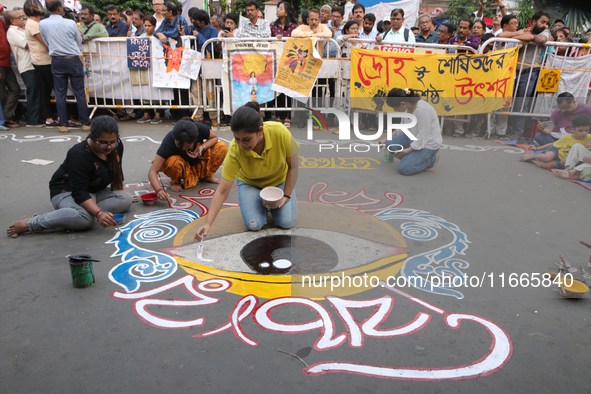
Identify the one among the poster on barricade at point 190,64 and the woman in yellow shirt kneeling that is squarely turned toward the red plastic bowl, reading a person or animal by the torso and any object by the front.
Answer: the poster on barricade

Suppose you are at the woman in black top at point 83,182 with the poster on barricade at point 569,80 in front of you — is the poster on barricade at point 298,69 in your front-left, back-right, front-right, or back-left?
front-left

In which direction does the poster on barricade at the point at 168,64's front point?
toward the camera

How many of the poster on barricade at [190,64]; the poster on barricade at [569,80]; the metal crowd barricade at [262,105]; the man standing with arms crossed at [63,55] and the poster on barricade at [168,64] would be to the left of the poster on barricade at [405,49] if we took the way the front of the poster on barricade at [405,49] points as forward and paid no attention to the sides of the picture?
1

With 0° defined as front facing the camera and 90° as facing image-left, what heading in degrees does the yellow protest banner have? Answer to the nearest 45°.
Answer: approximately 0°

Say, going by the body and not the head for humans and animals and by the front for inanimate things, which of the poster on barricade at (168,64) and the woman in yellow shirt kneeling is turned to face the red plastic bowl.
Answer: the poster on barricade

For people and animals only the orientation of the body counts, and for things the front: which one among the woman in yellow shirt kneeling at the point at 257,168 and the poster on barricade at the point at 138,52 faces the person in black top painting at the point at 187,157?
the poster on barricade

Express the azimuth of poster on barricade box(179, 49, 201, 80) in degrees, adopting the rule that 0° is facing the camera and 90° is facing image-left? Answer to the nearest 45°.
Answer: approximately 0°

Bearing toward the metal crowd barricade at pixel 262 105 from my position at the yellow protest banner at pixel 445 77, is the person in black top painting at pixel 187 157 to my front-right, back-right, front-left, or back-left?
front-left

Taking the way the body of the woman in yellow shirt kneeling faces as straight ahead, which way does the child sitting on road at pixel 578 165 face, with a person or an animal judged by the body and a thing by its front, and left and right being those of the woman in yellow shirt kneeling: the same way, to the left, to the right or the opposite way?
to the right

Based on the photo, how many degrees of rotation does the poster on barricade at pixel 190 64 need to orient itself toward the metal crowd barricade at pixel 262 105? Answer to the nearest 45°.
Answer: approximately 90° to its left

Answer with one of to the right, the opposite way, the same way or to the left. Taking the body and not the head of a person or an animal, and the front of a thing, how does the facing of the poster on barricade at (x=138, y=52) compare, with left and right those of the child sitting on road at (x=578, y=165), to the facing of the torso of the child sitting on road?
to the left

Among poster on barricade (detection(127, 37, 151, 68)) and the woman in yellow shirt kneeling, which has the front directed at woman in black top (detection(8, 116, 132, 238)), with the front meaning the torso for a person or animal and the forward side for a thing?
the poster on barricade

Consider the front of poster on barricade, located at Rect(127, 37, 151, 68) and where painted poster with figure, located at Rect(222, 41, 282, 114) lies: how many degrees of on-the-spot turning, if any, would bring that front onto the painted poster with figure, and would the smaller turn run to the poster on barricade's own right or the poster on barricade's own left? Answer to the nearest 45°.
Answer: approximately 45° to the poster on barricade's own left

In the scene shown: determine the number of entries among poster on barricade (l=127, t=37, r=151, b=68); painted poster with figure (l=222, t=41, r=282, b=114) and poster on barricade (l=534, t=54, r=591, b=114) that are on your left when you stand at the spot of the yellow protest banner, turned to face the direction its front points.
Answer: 1

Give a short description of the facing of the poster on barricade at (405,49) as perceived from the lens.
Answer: facing the viewer

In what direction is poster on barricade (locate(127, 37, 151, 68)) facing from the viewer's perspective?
toward the camera
